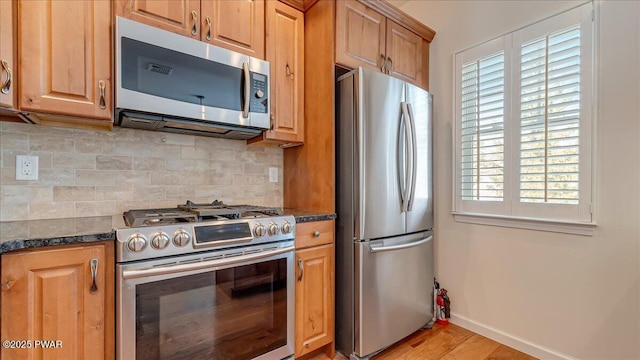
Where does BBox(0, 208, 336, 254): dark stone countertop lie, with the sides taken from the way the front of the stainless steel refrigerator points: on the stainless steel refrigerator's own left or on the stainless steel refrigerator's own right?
on the stainless steel refrigerator's own right

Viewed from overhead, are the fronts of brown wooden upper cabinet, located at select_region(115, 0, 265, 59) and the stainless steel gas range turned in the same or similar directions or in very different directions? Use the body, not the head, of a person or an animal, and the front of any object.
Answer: same or similar directions

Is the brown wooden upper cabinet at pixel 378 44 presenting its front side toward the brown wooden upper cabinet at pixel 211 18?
no

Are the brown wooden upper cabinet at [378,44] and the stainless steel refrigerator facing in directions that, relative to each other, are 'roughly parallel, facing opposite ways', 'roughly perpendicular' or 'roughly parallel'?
roughly parallel

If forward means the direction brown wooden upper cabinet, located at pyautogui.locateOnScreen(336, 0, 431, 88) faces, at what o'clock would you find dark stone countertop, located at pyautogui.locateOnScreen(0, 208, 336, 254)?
The dark stone countertop is roughly at 3 o'clock from the brown wooden upper cabinet.

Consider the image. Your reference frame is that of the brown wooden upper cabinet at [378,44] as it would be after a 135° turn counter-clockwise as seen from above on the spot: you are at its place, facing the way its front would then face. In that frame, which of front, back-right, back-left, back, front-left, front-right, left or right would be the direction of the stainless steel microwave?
back-left

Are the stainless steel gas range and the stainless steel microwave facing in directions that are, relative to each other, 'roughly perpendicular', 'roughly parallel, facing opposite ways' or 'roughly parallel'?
roughly parallel

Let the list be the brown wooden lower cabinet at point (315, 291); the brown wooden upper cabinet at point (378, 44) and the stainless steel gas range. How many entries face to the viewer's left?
0

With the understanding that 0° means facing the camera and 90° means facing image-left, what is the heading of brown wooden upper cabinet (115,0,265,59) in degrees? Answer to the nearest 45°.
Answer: approximately 315°

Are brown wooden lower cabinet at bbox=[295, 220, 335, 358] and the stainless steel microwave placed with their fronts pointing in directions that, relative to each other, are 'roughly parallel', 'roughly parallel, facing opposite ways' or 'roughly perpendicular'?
roughly parallel

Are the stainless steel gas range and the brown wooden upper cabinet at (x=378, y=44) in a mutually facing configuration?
no

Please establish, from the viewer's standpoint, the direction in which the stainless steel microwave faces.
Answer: facing the viewer and to the right of the viewer

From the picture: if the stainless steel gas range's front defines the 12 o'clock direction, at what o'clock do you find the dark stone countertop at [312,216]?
The dark stone countertop is roughly at 10 o'clock from the stainless steel gas range.
